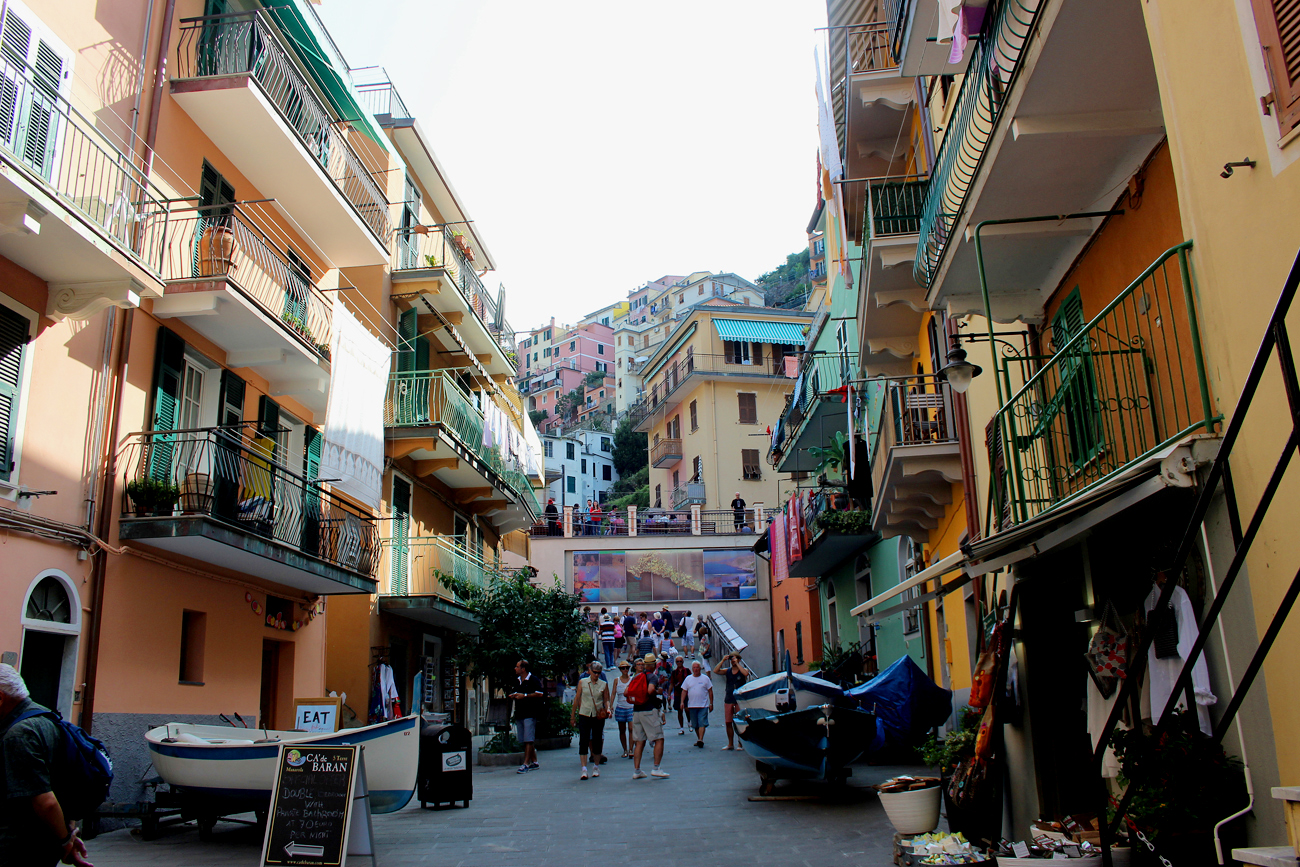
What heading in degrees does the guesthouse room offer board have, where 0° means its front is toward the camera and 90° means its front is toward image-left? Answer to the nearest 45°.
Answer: approximately 0°

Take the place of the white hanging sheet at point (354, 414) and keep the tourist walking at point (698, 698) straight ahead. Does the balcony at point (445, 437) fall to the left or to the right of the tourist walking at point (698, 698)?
left

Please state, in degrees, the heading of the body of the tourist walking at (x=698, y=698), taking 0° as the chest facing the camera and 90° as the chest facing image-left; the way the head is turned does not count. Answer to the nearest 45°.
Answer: approximately 0°

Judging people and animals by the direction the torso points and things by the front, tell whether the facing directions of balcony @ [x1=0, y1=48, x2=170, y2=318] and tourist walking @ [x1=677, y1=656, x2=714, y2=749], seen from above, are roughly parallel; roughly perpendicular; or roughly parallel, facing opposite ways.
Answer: roughly perpendicular

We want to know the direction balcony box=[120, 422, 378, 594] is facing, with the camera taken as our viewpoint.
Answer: facing the viewer and to the right of the viewer

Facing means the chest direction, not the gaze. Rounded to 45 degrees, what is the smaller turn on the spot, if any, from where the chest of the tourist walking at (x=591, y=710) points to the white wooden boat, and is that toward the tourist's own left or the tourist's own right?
approximately 45° to the tourist's own right

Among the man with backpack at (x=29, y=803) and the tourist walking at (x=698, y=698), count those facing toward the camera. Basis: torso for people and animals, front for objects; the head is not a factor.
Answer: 1

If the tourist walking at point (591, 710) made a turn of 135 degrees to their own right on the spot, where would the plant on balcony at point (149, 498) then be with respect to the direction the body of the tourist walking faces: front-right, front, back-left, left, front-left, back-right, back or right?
left

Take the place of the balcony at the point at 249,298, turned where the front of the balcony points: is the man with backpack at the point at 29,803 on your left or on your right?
on your right

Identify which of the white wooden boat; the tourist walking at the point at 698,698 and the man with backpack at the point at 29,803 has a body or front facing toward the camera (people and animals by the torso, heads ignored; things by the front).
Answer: the tourist walking

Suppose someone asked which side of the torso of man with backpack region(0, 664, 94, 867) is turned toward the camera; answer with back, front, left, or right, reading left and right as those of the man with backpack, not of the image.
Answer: left

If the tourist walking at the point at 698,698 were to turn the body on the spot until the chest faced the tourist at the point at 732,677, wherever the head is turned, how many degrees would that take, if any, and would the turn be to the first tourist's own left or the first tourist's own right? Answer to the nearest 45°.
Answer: approximately 45° to the first tourist's own left
